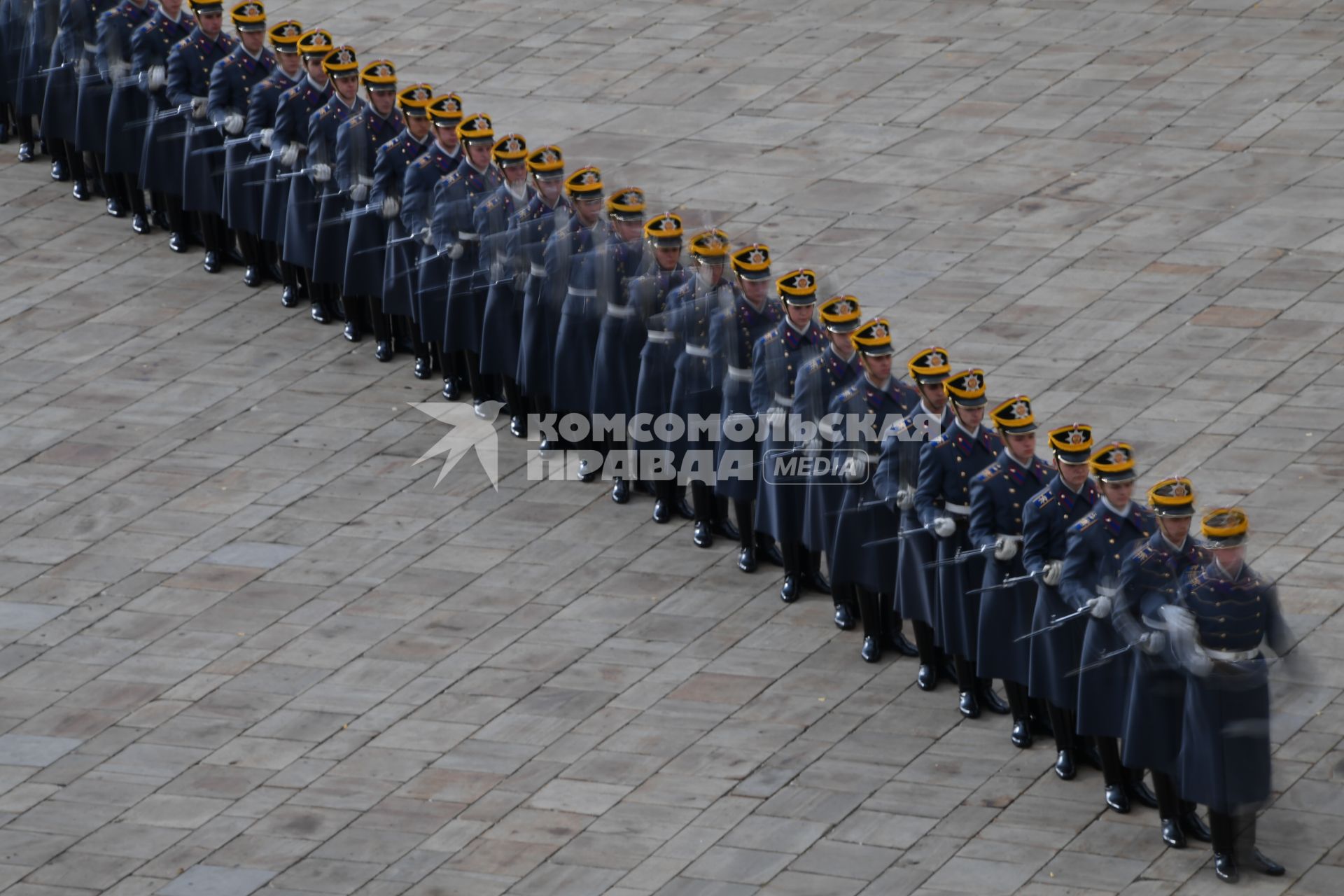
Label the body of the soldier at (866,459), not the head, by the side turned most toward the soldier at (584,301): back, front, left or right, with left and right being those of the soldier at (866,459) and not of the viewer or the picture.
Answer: back

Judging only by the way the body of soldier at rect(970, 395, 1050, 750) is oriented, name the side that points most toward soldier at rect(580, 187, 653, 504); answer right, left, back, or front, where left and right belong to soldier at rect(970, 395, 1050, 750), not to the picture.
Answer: back

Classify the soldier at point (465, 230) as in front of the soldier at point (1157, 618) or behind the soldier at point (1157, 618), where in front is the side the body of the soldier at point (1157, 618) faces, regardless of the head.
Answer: behind

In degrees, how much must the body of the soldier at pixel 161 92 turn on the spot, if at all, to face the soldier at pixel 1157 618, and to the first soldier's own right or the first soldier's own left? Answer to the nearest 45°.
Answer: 0° — they already face them

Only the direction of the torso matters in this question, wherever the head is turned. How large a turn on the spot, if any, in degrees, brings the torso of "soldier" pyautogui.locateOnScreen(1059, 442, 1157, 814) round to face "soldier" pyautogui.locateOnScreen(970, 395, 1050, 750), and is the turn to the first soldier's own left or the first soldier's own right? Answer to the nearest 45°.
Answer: approximately 180°

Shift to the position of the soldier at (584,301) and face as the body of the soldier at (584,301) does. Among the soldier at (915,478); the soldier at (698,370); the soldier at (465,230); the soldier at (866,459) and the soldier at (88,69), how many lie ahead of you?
3

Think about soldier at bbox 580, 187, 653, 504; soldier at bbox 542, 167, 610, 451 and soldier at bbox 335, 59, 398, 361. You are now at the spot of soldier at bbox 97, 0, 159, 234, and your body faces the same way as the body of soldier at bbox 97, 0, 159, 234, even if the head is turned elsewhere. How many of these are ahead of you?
3
